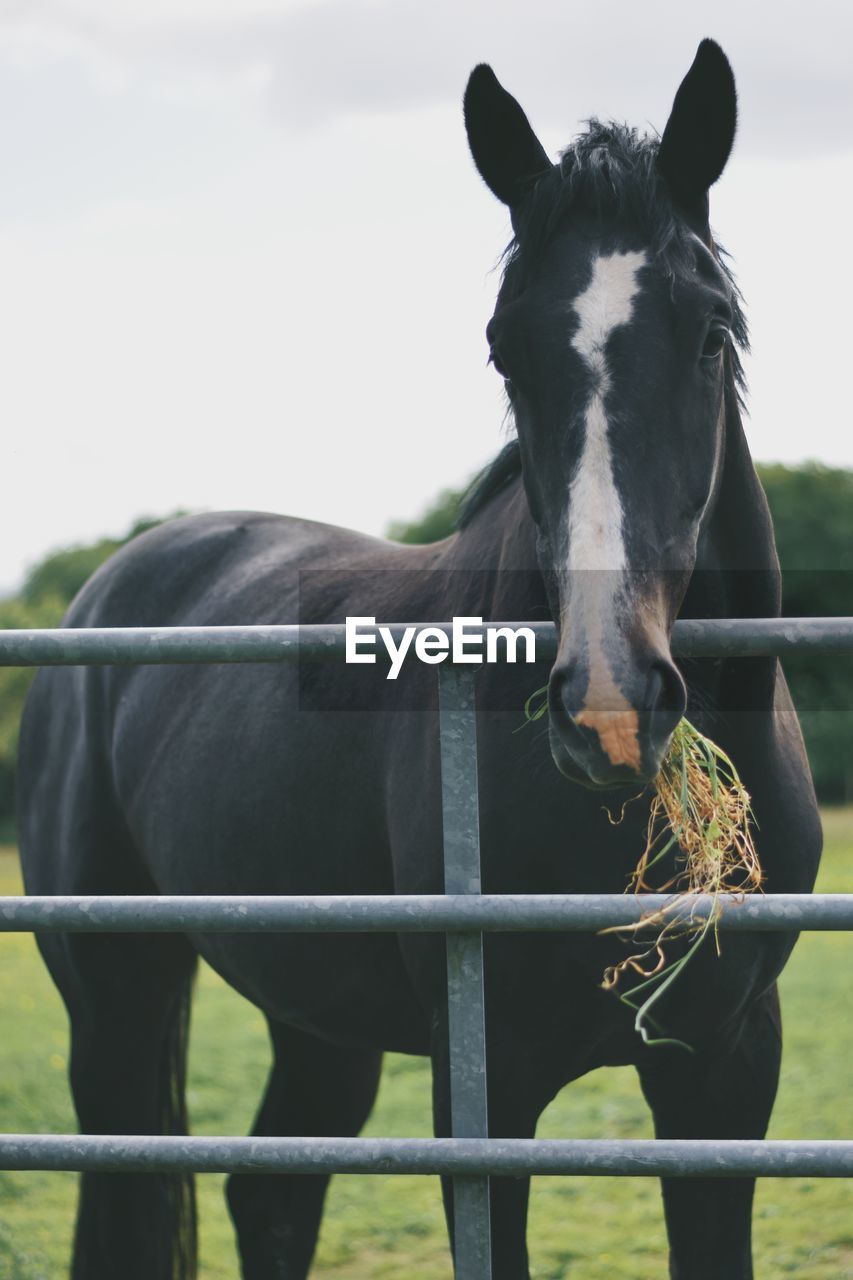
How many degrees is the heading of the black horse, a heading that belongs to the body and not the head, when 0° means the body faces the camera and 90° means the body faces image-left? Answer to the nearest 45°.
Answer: approximately 315°

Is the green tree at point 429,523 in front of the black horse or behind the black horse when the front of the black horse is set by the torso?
behind
